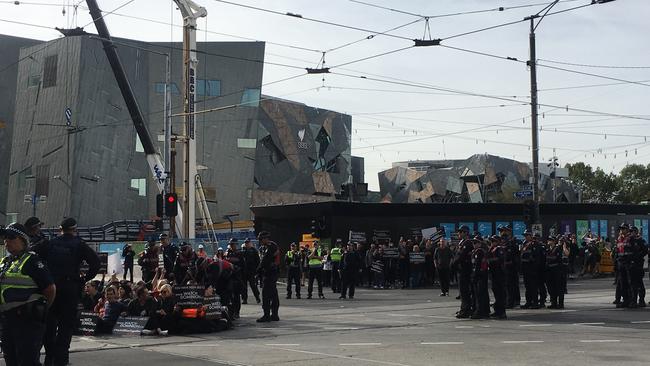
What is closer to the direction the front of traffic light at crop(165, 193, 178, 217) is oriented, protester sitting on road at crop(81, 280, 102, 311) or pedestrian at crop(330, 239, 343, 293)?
the protester sitting on road

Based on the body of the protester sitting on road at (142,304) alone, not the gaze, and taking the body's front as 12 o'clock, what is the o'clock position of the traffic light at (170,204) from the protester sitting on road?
The traffic light is roughly at 6 o'clock from the protester sitting on road.

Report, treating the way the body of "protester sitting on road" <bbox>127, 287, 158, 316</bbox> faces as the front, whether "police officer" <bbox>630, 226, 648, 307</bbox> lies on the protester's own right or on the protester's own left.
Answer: on the protester's own left
